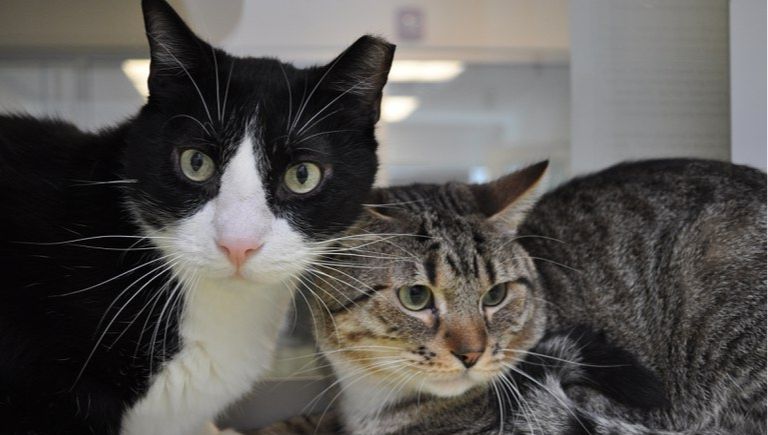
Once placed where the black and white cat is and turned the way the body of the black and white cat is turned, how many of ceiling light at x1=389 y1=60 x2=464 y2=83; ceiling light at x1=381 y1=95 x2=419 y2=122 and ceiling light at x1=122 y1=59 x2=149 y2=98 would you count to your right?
0

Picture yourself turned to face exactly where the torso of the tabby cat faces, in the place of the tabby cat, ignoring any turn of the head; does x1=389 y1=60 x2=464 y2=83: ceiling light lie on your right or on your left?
on your right

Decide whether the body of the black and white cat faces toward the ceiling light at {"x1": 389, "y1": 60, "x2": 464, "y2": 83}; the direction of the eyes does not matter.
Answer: no

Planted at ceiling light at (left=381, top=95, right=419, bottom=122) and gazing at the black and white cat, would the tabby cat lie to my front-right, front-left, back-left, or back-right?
front-left

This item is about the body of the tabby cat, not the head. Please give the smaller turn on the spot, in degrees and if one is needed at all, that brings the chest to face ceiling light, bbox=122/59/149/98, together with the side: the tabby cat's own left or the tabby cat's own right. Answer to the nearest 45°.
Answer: approximately 45° to the tabby cat's own right

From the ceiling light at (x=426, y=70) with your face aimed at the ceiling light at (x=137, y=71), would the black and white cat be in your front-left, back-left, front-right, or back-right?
front-left

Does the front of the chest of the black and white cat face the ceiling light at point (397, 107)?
no

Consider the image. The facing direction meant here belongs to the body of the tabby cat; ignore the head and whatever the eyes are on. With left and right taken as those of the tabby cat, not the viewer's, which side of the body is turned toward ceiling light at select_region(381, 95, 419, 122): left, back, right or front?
right

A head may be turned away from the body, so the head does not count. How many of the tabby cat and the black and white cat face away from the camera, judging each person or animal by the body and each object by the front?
0

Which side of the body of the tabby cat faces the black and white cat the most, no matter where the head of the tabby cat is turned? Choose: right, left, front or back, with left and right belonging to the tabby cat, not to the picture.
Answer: front

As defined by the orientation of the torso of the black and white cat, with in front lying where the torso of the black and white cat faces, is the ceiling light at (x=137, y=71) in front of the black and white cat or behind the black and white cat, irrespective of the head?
behind

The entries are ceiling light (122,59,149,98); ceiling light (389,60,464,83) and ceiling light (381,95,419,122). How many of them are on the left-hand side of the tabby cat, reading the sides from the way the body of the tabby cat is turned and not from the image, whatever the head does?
0

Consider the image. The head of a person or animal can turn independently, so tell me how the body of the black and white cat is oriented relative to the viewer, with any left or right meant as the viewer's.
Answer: facing the viewer and to the right of the viewer

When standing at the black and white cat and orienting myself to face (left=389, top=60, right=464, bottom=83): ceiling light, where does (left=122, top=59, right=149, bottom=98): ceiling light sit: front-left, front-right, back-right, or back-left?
front-left
